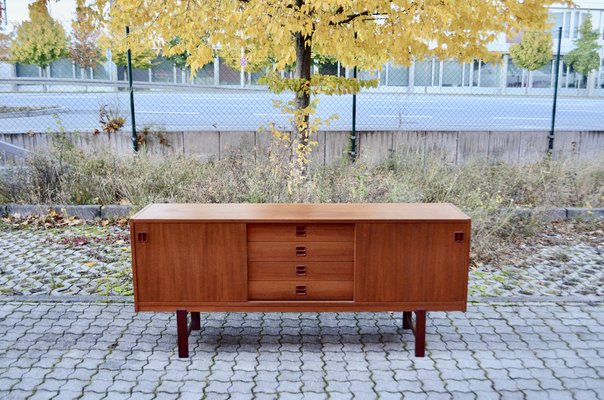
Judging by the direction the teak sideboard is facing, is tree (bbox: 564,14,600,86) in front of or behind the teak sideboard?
behind

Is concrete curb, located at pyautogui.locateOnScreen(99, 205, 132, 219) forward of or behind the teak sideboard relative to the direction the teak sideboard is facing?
behind

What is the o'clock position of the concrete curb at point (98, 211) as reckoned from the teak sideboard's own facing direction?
The concrete curb is roughly at 5 o'clock from the teak sideboard.

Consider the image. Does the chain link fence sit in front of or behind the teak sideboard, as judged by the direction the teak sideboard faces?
behind

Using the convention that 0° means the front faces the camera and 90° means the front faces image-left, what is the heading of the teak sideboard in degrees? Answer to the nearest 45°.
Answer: approximately 0°

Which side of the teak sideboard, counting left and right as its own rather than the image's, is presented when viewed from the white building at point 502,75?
back
